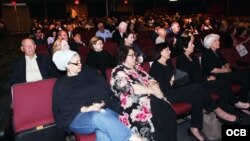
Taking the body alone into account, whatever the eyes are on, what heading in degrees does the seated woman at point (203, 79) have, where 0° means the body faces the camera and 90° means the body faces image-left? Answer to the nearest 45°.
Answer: approximately 315°

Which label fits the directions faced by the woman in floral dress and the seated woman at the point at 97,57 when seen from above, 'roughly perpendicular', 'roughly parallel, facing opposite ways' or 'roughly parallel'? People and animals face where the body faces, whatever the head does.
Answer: roughly parallel

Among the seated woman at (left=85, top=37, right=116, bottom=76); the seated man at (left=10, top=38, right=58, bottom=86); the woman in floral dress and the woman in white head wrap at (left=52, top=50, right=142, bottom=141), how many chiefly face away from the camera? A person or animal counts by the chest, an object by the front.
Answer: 0

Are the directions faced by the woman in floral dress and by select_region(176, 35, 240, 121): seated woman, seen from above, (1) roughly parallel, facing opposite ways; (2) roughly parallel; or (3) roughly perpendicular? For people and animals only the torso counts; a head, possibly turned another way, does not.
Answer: roughly parallel

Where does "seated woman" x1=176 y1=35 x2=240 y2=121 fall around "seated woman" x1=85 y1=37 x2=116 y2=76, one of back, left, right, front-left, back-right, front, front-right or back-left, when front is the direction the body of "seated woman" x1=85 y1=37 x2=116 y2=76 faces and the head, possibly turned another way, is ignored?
front

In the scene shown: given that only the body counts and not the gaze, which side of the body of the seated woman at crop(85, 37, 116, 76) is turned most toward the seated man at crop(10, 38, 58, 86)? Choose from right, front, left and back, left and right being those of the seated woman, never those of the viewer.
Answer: right

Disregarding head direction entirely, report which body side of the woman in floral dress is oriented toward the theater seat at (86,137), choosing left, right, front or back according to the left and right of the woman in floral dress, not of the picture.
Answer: right

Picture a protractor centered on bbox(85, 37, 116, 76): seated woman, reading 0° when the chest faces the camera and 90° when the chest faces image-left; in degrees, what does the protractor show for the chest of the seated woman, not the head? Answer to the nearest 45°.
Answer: approximately 315°

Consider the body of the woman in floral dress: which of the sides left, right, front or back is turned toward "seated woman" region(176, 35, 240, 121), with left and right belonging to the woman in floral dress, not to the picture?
left

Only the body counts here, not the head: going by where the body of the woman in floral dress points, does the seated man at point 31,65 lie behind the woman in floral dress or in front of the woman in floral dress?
behind

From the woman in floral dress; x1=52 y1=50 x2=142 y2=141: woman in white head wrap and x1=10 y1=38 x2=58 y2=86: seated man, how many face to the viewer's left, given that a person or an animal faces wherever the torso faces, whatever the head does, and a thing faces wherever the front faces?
0

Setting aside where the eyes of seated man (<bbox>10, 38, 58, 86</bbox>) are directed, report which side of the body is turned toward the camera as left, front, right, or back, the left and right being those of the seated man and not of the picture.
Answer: front

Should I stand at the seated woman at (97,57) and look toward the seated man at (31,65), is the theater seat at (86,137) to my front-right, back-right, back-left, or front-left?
front-left

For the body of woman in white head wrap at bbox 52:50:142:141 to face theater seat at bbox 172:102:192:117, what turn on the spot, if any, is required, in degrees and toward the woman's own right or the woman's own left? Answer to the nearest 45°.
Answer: approximately 45° to the woman's own left

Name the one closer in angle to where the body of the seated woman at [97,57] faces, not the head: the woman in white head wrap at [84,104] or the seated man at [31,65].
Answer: the woman in white head wrap
